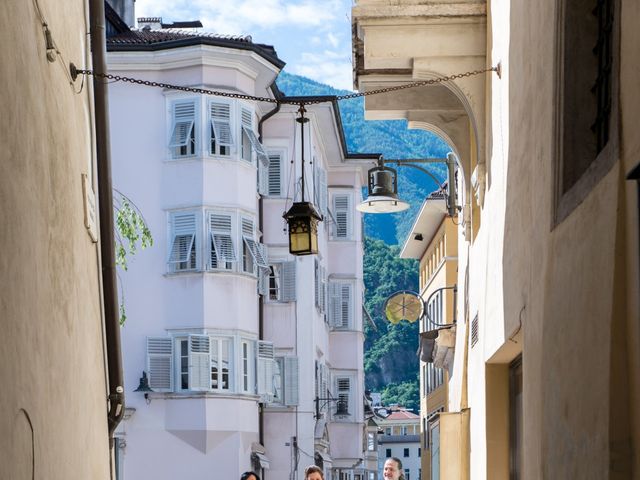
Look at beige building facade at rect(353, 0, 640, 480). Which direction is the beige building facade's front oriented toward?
to the viewer's left
